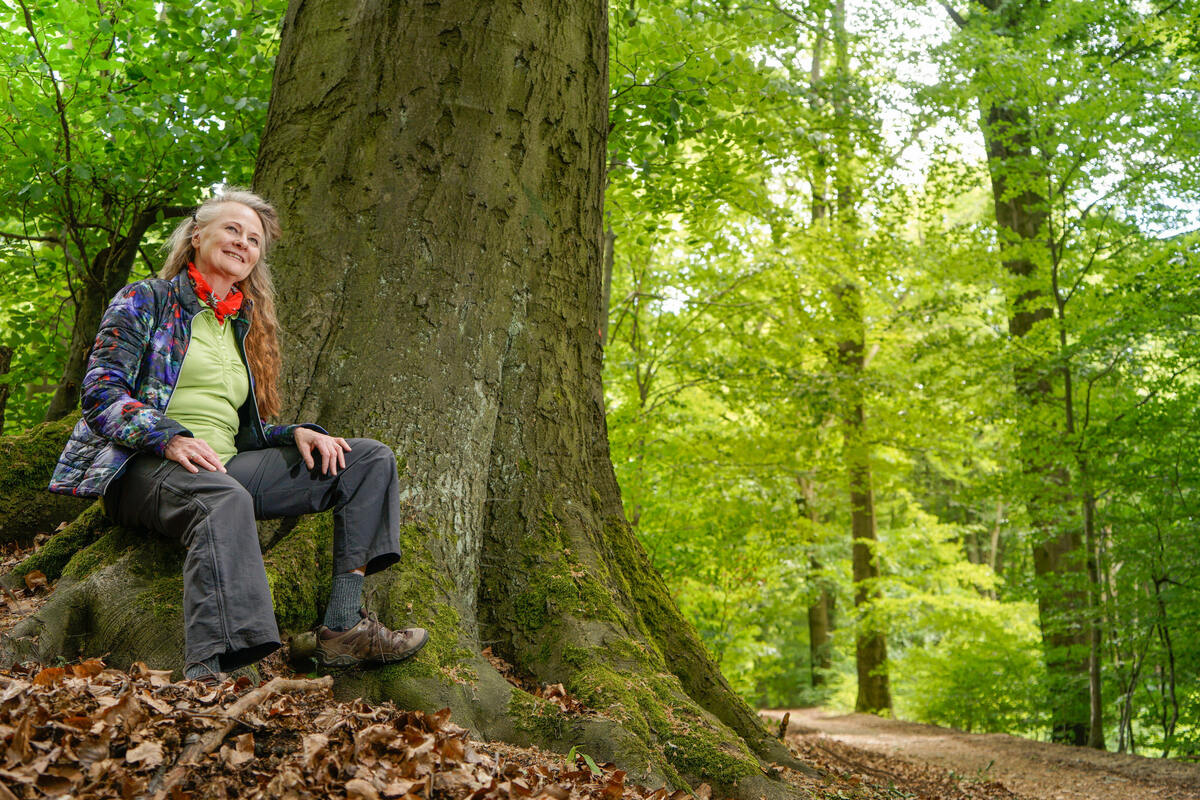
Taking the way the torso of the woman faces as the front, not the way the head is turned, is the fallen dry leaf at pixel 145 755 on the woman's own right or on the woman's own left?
on the woman's own right

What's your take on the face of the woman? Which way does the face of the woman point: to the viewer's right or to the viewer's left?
to the viewer's right

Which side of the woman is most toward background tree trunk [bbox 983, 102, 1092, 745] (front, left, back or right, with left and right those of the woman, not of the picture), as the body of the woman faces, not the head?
left

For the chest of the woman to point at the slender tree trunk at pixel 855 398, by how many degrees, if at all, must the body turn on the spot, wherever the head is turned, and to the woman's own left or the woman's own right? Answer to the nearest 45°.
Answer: approximately 90° to the woman's own left

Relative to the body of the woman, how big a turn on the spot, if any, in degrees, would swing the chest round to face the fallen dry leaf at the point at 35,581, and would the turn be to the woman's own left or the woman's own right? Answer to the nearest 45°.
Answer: approximately 180°

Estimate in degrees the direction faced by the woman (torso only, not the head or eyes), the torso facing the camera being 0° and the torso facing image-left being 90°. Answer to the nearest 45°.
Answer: approximately 315°
